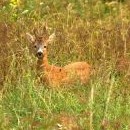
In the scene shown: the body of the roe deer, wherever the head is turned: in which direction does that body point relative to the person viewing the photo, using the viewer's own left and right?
facing to the left of the viewer
